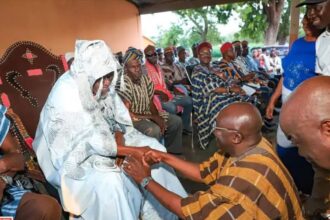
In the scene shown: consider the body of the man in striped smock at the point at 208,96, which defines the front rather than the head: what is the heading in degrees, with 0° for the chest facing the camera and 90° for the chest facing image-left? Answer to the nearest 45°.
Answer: approximately 315°

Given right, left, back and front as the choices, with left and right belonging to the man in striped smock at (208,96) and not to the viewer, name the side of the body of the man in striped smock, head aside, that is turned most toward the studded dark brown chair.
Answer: right

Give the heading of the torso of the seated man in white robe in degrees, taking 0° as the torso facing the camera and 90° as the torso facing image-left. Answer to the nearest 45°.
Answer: approximately 315°

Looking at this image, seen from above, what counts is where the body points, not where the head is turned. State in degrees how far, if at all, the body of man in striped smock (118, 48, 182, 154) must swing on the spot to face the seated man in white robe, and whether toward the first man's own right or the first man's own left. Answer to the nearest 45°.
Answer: approximately 45° to the first man's own right

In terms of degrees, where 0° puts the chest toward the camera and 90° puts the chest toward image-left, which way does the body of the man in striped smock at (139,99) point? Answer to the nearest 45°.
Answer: approximately 315°

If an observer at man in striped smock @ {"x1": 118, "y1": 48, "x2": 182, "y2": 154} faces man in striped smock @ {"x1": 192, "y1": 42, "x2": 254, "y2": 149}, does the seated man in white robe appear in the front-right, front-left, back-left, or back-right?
back-right

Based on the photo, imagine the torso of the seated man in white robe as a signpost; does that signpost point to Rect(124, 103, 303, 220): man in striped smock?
yes

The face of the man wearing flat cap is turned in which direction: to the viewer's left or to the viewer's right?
to the viewer's left

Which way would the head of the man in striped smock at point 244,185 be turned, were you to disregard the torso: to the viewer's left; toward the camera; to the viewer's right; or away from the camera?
to the viewer's left
